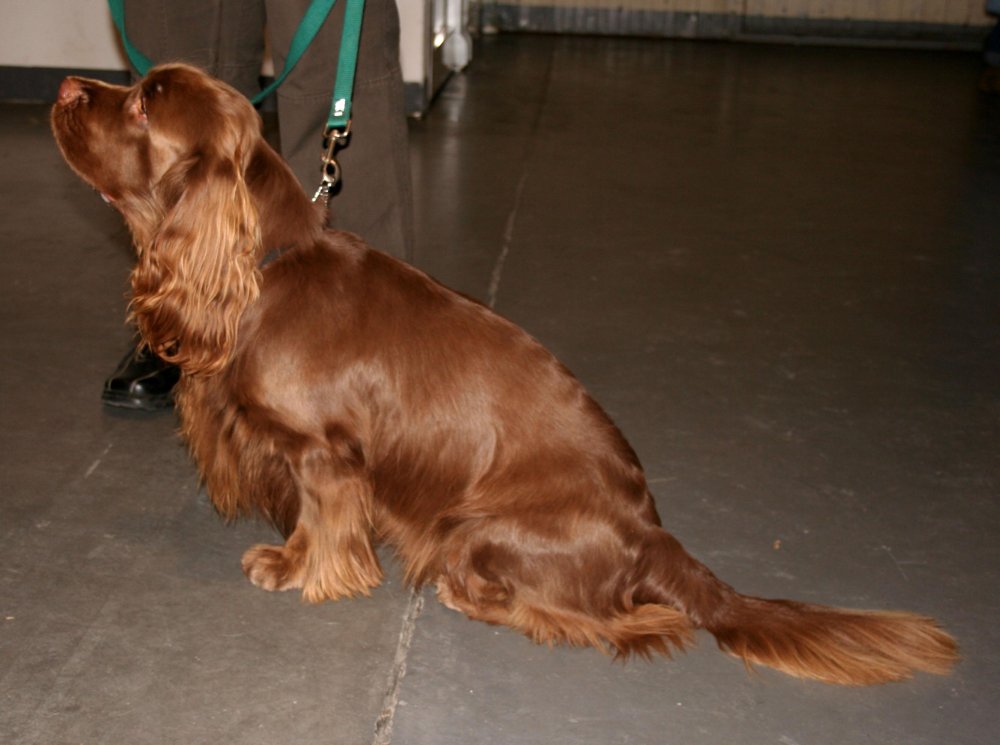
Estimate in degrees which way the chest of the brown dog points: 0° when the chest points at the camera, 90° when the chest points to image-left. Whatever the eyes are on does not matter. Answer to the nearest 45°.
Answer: approximately 90°
